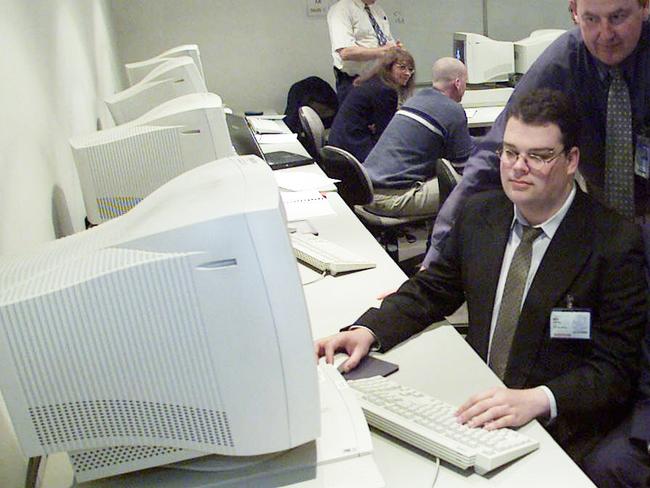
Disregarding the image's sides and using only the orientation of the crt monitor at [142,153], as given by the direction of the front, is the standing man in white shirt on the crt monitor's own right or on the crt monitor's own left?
on the crt monitor's own left

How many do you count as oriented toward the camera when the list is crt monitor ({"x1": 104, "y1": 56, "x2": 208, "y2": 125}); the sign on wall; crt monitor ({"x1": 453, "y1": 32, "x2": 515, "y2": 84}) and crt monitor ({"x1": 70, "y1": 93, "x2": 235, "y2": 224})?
1

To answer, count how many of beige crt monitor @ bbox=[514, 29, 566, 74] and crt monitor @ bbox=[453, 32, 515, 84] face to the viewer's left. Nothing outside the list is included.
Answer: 2

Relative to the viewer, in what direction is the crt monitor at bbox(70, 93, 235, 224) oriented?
to the viewer's right

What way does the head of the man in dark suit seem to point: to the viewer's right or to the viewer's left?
to the viewer's left

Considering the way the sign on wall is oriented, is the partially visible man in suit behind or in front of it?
in front

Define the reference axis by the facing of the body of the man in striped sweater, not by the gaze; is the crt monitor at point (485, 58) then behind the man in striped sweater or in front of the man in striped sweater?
in front

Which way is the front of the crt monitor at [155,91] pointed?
to the viewer's right

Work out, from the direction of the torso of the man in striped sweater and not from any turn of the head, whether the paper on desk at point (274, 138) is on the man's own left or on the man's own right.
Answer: on the man's own left

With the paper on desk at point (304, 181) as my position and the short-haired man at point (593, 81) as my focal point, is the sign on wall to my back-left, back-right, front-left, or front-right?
back-left

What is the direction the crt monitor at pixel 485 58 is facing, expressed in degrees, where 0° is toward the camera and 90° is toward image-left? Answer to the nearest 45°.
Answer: approximately 90°

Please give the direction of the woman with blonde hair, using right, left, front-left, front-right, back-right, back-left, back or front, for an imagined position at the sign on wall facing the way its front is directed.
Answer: front
